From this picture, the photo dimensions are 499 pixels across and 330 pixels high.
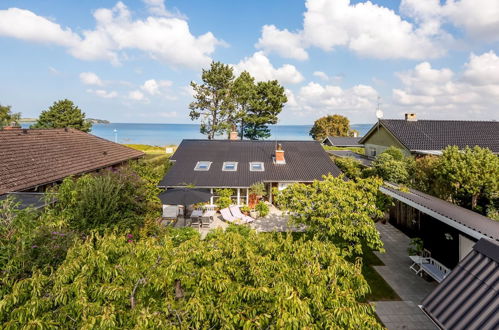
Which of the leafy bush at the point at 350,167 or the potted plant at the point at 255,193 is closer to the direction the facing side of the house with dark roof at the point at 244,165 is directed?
the potted plant

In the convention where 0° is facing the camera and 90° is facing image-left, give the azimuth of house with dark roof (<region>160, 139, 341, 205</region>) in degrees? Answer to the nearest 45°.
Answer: approximately 0°

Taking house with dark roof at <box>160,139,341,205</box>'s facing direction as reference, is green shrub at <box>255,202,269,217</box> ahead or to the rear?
ahead

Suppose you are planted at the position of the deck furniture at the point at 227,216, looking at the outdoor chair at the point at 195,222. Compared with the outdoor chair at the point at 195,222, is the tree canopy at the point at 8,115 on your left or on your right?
right

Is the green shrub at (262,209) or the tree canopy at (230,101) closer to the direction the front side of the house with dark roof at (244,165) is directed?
the green shrub

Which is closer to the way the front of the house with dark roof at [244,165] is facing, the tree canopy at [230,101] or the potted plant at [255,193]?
the potted plant

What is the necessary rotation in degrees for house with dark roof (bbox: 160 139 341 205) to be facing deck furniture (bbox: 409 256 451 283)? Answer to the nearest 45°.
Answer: approximately 45° to its left

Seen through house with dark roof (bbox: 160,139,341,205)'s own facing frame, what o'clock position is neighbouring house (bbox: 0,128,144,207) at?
The neighbouring house is roughly at 2 o'clock from the house with dark roof.

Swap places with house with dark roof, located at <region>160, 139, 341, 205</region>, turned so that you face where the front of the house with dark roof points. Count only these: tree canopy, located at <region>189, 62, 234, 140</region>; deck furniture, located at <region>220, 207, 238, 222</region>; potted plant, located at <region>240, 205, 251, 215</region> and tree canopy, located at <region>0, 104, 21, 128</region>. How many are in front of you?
2

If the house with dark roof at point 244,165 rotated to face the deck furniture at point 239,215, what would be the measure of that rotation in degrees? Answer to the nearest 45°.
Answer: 0° — it already faces it

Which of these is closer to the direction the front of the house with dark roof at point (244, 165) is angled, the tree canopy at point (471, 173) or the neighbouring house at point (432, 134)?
the tree canopy

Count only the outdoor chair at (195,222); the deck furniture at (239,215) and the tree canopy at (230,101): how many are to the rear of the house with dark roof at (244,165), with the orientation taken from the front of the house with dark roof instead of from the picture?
1

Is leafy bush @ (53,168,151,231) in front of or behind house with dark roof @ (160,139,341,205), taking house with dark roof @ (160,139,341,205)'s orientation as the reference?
in front
